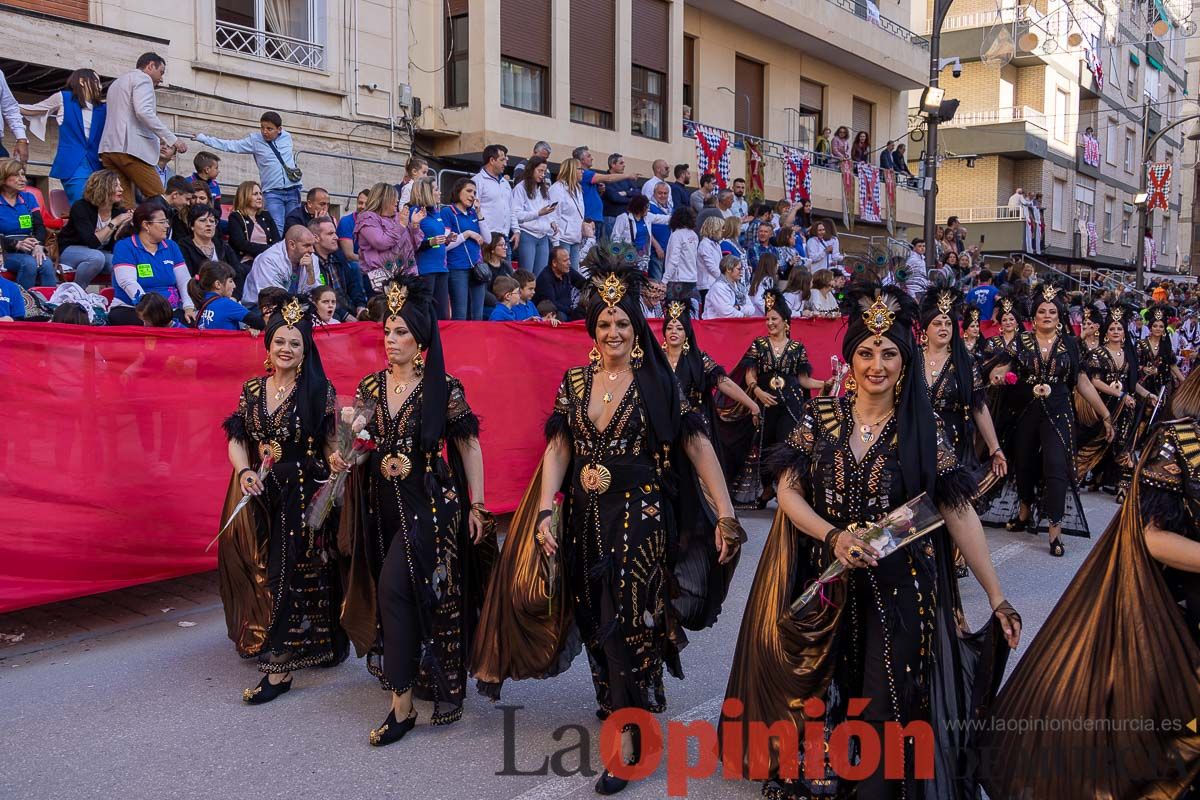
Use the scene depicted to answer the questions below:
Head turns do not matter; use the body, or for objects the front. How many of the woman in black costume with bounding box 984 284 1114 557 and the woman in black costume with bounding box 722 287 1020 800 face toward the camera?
2

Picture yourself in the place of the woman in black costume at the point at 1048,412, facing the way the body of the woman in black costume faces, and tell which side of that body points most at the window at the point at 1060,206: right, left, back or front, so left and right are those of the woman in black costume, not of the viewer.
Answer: back

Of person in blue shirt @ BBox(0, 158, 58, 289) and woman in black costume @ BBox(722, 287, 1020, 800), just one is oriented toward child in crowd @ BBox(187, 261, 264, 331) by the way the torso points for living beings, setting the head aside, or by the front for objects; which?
the person in blue shirt

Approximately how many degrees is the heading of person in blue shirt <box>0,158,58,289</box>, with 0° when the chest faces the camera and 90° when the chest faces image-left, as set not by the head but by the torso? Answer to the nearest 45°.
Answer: approximately 315°

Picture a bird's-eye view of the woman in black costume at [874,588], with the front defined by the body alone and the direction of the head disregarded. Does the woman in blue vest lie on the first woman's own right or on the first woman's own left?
on the first woman's own right

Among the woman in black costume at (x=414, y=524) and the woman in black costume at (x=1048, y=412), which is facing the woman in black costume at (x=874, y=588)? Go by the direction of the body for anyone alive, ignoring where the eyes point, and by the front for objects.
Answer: the woman in black costume at (x=1048, y=412)

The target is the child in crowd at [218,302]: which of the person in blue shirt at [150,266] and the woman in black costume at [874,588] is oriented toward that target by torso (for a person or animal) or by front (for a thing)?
the person in blue shirt

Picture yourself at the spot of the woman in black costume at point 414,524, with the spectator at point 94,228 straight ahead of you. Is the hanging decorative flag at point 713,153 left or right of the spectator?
right
